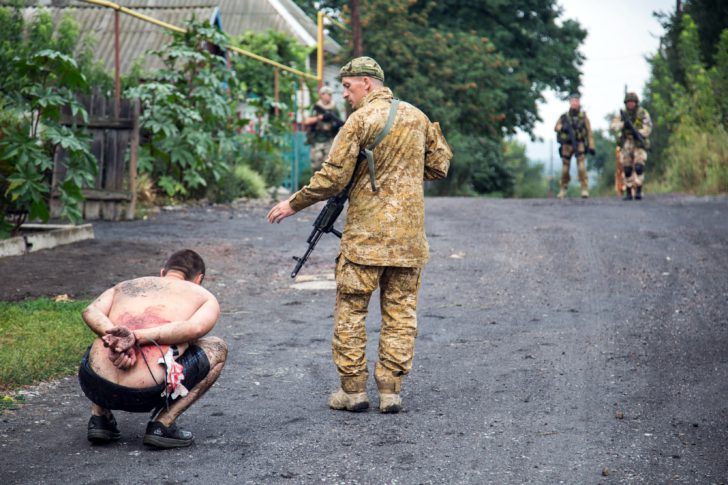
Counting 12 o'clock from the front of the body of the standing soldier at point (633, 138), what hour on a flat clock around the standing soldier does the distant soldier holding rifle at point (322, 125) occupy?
The distant soldier holding rifle is roughly at 3 o'clock from the standing soldier.

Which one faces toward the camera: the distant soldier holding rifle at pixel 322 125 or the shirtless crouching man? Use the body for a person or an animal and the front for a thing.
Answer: the distant soldier holding rifle

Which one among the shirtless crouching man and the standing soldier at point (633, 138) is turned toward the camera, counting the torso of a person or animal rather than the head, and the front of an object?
the standing soldier

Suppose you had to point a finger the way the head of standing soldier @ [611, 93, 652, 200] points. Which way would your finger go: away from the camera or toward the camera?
toward the camera

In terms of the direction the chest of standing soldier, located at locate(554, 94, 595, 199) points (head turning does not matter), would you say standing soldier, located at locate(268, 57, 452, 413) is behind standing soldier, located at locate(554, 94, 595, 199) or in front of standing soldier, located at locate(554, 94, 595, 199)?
in front

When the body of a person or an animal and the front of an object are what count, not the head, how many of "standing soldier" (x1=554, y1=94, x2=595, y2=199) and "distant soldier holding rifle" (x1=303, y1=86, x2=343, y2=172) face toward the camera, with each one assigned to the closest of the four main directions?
2

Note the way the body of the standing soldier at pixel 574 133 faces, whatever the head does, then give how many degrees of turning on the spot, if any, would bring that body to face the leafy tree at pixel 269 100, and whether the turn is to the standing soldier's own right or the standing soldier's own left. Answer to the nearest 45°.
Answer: approximately 90° to the standing soldier's own right

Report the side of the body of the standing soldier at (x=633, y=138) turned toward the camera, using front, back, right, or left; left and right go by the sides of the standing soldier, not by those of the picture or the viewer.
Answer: front

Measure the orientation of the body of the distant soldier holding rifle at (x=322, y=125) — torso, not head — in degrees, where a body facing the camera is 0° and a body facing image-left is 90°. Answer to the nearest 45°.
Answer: approximately 0°

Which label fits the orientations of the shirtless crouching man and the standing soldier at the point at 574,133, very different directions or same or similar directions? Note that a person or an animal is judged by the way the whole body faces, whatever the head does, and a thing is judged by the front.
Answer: very different directions

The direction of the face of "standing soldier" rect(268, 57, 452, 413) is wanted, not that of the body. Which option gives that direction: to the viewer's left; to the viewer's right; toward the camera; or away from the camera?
to the viewer's left

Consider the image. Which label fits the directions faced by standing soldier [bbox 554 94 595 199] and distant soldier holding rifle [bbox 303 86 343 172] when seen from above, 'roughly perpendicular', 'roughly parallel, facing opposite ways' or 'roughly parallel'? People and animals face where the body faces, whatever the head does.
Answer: roughly parallel

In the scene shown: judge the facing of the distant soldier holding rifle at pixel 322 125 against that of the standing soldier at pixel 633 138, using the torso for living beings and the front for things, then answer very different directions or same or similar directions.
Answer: same or similar directions

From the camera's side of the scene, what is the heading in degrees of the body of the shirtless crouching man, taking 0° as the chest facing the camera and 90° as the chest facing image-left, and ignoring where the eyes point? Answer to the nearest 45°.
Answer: approximately 225°
